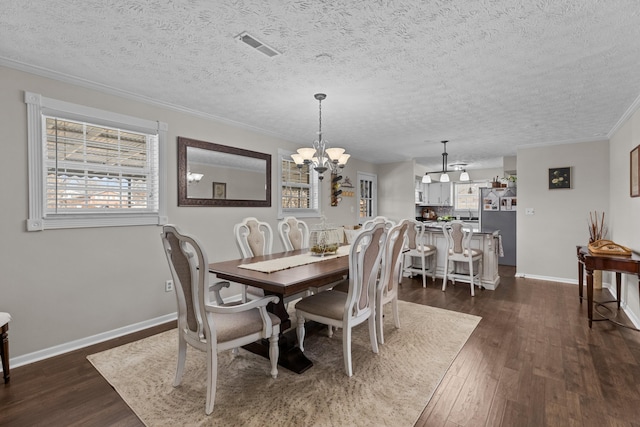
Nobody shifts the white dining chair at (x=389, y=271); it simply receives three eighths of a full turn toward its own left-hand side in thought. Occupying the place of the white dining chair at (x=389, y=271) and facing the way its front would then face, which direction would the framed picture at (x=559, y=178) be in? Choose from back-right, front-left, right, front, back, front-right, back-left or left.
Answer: back-left

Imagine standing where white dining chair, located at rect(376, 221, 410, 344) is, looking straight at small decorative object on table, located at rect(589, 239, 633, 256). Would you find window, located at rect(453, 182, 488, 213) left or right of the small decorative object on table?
left

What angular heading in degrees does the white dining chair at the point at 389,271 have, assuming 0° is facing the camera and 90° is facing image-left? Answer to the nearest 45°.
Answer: approximately 135°

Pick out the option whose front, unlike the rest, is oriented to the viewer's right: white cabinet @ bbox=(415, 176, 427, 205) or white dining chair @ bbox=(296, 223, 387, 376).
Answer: the white cabinet

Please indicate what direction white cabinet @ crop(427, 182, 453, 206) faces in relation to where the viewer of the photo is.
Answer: facing the viewer

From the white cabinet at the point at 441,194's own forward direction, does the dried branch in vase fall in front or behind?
in front

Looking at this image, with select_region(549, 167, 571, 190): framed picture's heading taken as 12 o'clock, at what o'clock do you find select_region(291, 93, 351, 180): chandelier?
The chandelier is roughly at 1 o'clock from the framed picture.

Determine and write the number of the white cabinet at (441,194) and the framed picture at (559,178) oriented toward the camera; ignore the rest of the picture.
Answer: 2

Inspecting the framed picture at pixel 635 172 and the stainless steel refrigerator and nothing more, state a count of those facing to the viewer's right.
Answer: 0

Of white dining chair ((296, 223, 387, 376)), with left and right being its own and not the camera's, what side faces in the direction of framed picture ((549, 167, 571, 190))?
right

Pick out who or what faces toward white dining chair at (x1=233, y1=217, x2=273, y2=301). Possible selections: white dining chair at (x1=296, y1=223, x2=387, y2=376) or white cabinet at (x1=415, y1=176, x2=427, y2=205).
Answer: white dining chair at (x1=296, y1=223, x2=387, y2=376)

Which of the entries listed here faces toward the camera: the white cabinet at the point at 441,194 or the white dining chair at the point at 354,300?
the white cabinet

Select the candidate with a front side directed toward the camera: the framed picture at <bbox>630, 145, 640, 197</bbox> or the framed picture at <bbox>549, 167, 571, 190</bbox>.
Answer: the framed picture at <bbox>549, 167, 571, 190</bbox>

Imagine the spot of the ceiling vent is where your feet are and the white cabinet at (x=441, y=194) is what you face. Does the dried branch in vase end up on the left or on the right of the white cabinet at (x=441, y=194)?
right

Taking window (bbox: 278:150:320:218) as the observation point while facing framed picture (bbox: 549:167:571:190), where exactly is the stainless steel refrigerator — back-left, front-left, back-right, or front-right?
front-left

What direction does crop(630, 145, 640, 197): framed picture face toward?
to the viewer's left
